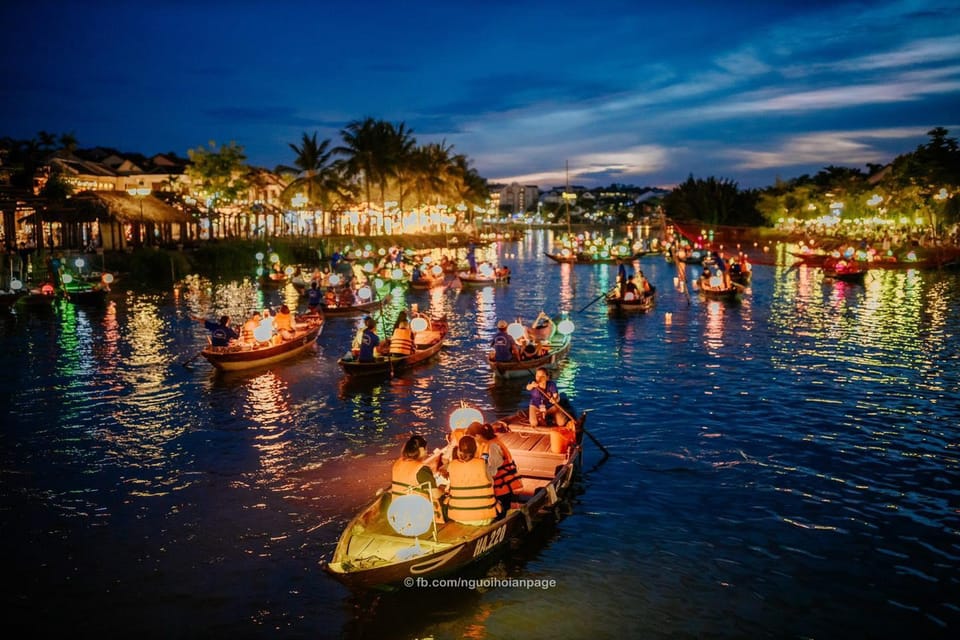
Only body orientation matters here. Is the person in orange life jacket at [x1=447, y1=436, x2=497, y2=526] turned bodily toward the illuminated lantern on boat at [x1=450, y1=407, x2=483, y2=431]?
yes

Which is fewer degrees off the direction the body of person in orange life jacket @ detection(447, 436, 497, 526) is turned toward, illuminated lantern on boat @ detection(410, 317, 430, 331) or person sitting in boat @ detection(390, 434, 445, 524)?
the illuminated lantern on boat

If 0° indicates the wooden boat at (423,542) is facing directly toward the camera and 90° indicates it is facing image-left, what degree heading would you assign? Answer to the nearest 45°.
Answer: approximately 45°

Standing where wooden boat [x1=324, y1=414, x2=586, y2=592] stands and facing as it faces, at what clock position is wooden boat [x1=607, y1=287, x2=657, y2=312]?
wooden boat [x1=607, y1=287, x2=657, y2=312] is roughly at 5 o'clock from wooden boat [x1=324, y1=414, x2=586, y2=592].

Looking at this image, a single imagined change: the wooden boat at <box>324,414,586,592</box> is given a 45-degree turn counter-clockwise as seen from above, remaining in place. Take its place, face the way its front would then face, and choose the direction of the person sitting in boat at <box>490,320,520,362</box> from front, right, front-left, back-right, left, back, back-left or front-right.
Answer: back

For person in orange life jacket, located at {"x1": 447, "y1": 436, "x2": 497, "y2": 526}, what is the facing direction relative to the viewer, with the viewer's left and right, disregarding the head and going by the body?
facing away from the viewer

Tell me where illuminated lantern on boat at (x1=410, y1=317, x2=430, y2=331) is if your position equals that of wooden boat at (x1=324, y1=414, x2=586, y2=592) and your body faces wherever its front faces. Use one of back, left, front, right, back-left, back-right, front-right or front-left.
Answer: back-right

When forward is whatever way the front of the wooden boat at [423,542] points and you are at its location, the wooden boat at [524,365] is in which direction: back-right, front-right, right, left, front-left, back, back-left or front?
back-right

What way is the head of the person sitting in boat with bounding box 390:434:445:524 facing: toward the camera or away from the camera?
away from the camera

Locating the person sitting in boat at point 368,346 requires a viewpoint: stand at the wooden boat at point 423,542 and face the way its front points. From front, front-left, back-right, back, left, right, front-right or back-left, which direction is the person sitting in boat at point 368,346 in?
back-right
